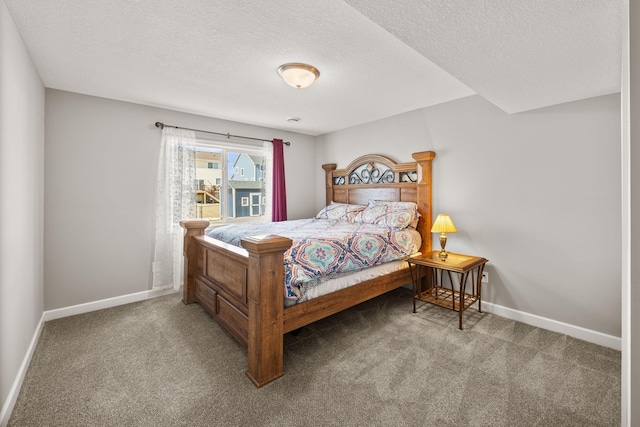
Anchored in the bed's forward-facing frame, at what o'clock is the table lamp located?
The table lamp is roughly at 7 o'clock from the bed.

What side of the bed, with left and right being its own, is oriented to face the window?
right

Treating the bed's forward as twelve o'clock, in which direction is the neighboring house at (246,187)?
The neighboring house is roughly at 4 o'clock from the bed.

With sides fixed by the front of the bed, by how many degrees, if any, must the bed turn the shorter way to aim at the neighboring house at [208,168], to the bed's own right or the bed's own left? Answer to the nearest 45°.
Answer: approximately 90° to the bed's own right

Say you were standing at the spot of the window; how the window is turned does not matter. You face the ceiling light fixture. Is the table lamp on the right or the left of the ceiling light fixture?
left

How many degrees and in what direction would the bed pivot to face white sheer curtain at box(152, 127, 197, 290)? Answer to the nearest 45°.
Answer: approximately 90° to its right

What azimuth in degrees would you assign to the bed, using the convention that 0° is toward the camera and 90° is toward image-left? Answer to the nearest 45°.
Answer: approximately 45°
